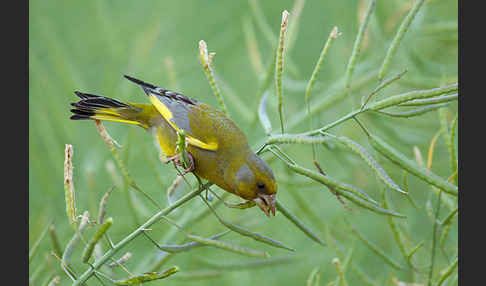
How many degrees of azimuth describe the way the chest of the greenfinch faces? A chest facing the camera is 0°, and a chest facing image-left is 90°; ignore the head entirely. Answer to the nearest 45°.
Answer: approximately 270°

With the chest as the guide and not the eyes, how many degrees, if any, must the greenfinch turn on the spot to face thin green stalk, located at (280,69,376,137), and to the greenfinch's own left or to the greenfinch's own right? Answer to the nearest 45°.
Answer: approximately 45° to the greenfinch's own left

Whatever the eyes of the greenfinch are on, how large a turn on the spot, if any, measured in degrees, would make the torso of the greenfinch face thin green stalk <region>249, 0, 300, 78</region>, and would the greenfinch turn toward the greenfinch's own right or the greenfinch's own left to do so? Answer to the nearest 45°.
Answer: approximately 45° to the greenfinch's own left
